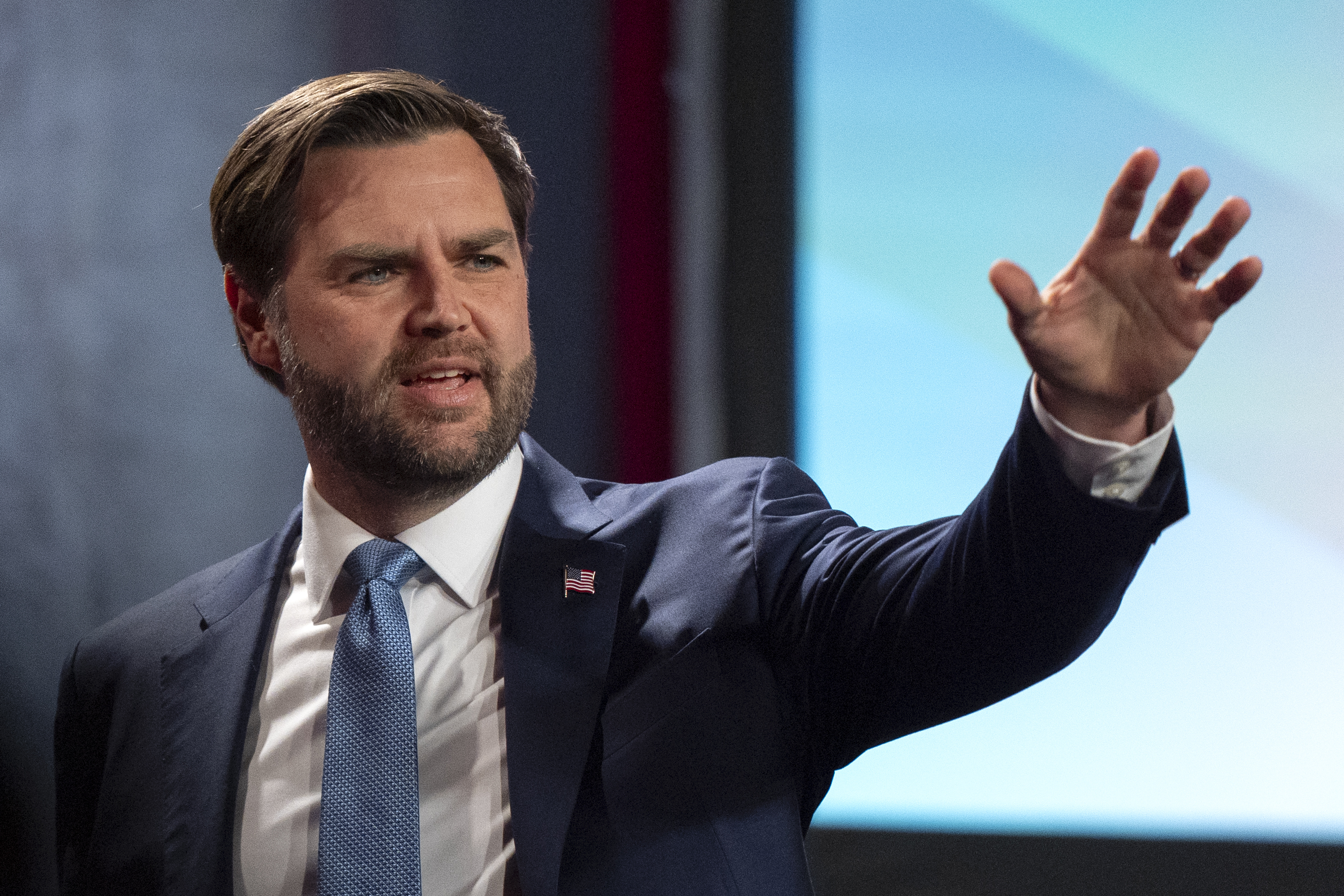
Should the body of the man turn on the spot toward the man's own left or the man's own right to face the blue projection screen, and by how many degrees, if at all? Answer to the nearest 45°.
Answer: approximately 135° to the man's own left

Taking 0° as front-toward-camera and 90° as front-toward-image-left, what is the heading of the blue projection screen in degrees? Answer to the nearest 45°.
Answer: approximately 0°

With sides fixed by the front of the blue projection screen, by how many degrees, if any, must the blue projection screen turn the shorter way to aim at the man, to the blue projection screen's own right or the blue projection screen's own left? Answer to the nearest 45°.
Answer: approximately 45° to the blue projection screen's own right

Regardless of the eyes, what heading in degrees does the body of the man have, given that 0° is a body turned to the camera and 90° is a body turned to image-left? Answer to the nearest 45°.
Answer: approximately 0°

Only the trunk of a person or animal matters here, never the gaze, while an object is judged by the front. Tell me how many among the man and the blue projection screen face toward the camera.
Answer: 2
